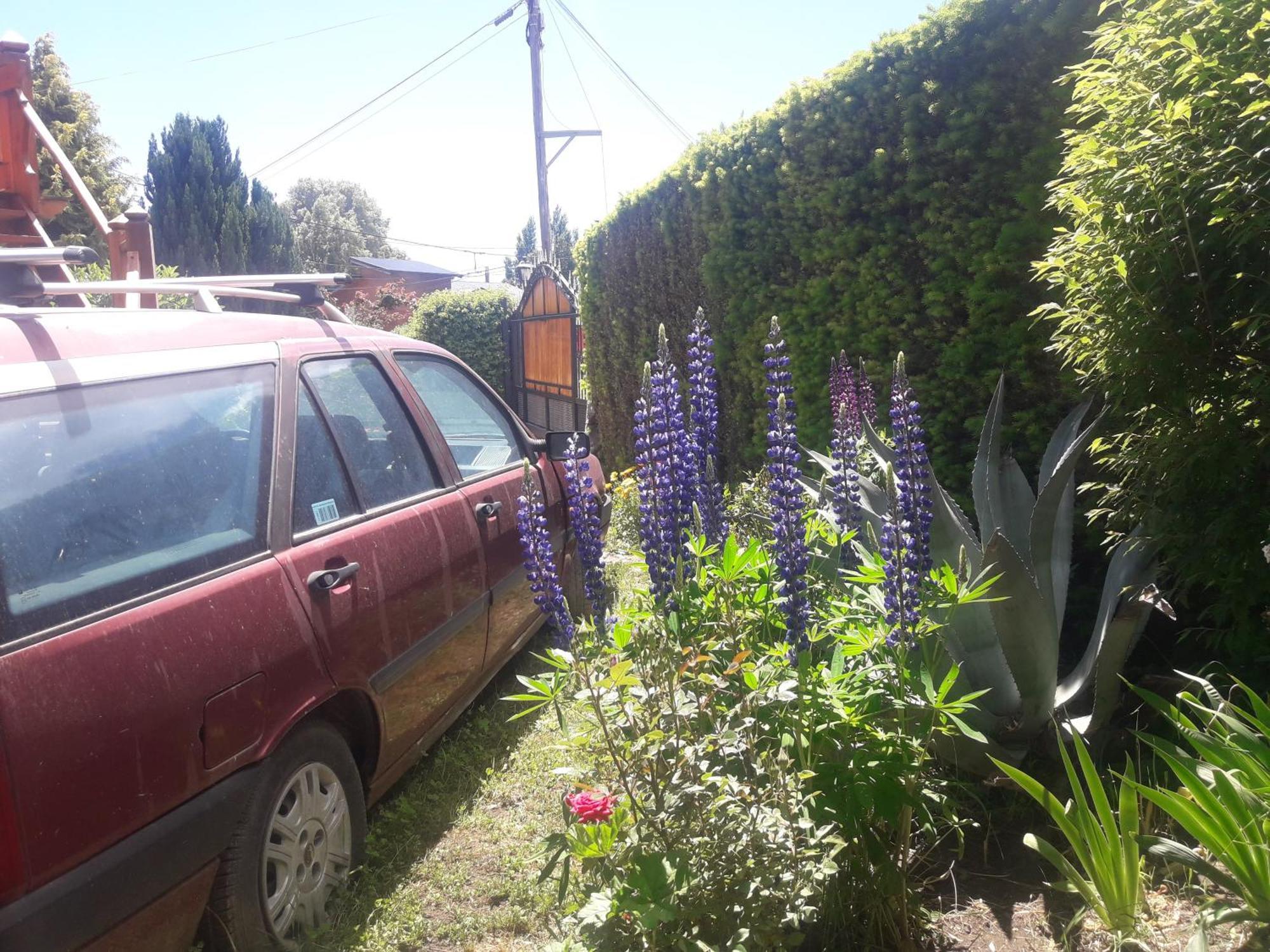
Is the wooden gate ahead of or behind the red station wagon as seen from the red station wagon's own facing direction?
ahead

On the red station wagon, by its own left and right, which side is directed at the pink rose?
right

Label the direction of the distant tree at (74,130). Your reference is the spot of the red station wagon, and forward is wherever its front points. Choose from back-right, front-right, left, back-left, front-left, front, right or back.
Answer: front-left

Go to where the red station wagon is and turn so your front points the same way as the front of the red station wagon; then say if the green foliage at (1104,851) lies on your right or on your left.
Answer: on your right

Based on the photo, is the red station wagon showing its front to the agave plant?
no

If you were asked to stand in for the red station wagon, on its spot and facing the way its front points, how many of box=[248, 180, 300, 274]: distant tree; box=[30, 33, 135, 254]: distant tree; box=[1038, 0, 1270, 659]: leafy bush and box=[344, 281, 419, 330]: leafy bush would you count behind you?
0

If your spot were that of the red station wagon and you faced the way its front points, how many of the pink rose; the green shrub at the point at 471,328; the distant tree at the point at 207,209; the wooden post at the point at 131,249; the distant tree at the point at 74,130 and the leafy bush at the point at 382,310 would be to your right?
1

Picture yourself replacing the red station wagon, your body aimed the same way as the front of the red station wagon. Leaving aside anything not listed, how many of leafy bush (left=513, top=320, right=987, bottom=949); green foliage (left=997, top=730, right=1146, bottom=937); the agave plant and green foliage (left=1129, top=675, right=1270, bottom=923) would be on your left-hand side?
0

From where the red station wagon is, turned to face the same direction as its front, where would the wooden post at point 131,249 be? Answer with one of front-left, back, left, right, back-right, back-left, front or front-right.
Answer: front-left

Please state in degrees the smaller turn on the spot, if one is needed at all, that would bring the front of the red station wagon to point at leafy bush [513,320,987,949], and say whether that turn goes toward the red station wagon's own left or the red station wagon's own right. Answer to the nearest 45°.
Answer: approximately 90° to the red station wagon's own right

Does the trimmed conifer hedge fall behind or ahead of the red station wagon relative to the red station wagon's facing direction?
ahead

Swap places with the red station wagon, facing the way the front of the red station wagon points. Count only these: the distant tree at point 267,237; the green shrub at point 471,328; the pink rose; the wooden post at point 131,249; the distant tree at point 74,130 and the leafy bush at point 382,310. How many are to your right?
1

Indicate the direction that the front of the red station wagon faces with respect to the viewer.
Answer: facing away from the viewer and to the right of the viewer

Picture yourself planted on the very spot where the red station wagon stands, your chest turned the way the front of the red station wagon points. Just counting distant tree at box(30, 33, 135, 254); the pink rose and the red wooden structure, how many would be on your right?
1

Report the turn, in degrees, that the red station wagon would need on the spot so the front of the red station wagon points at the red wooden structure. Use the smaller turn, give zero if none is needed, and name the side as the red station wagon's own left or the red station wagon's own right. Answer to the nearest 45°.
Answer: approximately 45° to the red station wagon's own left

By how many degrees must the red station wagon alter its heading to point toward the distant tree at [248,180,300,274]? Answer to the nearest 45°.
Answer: approximately 45° to its left
